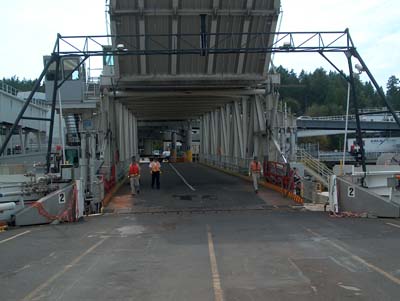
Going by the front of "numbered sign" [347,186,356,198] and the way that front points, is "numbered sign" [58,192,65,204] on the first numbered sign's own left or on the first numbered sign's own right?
on the first numbered sign's own right

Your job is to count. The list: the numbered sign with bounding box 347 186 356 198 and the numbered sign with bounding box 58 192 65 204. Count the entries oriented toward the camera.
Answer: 2

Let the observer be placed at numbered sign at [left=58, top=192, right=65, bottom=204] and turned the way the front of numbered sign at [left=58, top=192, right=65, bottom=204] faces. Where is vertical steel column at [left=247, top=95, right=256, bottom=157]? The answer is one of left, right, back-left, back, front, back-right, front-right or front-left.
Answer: back-left

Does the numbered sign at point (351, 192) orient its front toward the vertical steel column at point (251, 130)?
no

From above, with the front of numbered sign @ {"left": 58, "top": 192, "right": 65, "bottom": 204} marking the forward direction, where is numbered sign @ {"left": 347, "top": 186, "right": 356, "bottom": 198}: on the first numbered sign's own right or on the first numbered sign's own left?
on the first numbered sign's own left

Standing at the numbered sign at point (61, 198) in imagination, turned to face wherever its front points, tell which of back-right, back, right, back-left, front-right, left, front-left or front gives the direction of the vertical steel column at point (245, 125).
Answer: back-left

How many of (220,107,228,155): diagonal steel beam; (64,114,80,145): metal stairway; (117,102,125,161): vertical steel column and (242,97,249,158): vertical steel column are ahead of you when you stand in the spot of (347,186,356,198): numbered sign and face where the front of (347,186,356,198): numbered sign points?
0

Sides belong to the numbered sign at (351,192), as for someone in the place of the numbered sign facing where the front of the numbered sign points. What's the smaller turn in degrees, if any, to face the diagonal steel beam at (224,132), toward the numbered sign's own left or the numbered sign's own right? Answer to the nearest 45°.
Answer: approximately 135° to the numbered sign's own right

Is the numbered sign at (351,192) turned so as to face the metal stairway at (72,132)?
no

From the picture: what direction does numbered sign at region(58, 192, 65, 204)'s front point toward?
toward the camera

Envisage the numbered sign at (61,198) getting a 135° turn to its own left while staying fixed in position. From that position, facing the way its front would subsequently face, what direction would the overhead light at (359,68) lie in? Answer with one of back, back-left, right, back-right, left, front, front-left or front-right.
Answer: front-right
